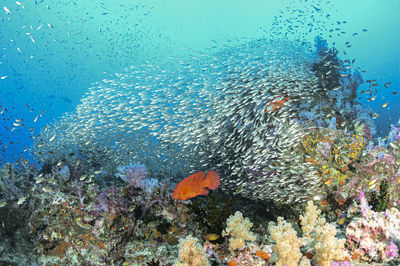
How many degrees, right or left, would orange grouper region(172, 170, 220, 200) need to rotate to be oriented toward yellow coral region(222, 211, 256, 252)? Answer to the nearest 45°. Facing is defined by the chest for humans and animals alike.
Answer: approximately 135° to its left

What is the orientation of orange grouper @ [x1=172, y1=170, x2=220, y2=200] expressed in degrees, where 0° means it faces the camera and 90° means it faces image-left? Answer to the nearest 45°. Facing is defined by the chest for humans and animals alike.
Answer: approximately 90°

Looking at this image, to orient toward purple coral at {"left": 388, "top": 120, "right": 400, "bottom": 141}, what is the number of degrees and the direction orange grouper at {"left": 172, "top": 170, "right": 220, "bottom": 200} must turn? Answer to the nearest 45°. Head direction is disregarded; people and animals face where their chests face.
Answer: approximately 135° to its right
